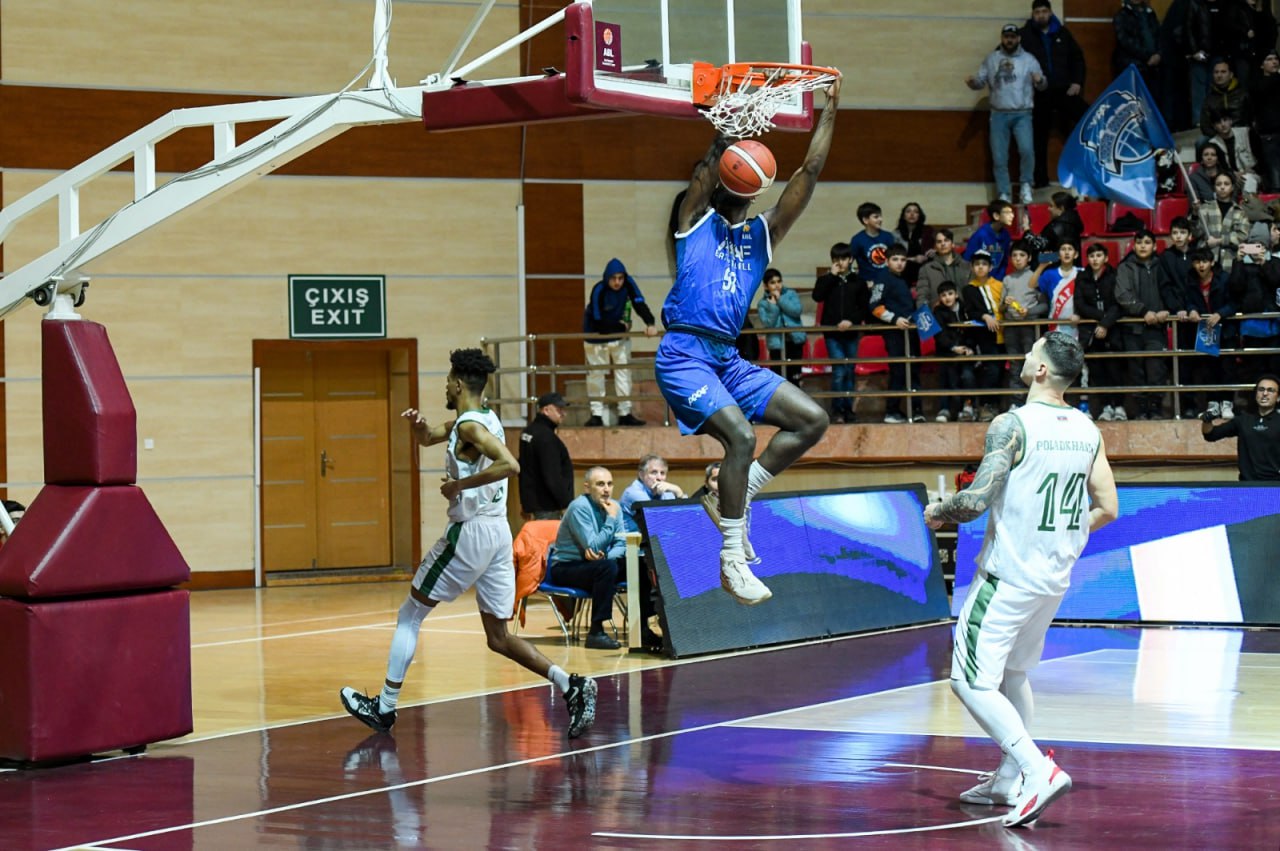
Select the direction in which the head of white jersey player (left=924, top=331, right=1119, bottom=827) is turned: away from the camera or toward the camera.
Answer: away from the camera

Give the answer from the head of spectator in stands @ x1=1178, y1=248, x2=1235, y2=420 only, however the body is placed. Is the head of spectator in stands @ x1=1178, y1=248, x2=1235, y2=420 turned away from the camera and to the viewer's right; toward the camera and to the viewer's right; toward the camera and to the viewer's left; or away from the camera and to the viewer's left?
toward the camera and to the viewer's left

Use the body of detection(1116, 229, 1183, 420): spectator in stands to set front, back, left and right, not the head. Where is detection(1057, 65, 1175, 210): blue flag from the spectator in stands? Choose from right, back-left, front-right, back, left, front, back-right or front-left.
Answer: back

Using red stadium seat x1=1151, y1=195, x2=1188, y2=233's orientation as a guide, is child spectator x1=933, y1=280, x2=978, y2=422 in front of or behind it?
in front

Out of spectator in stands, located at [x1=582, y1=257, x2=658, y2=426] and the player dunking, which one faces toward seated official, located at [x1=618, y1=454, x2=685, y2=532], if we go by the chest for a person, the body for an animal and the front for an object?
the spectator in stands

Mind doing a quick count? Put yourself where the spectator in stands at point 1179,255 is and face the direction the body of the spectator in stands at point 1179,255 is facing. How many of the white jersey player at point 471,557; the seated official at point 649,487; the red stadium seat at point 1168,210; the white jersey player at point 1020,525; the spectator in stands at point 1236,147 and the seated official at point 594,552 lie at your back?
2

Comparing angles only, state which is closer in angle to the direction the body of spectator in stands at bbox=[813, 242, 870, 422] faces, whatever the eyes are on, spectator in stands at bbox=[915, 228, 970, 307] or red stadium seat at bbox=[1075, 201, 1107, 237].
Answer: the spectator in stands

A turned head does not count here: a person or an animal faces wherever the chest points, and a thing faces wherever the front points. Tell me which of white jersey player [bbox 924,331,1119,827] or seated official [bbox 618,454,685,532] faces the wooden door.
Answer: the white jersey player

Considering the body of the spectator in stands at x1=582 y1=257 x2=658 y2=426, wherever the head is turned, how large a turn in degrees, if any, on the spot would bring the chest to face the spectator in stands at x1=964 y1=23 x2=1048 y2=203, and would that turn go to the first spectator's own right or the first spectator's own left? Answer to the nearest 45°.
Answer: approximately 135° to the first spectator's own left

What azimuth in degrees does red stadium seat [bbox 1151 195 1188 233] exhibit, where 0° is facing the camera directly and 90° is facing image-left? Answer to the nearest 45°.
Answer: approximately 45°

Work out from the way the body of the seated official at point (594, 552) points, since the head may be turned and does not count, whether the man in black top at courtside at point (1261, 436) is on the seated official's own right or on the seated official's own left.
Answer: on the seated official's own left

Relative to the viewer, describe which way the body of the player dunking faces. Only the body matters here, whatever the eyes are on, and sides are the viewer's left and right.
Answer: facing the viewer and to the right of the viewer

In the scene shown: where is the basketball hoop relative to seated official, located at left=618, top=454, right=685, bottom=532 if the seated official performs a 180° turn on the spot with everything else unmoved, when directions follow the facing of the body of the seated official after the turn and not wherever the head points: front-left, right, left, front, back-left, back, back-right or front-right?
back-left

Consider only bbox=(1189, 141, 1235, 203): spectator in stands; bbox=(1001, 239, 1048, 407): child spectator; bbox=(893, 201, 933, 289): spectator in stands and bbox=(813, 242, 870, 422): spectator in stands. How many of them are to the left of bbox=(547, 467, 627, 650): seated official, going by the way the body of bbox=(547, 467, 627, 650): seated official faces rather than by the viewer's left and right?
4
